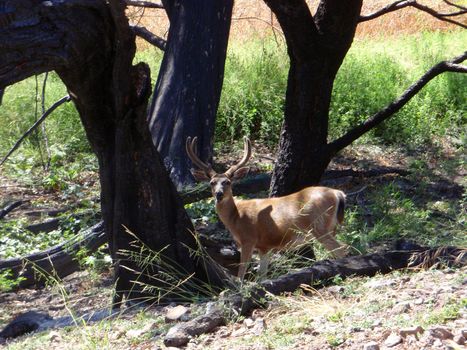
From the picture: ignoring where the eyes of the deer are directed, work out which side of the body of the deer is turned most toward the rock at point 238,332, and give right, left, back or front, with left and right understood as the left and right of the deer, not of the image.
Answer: left

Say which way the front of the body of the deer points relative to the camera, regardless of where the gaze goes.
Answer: to the viewer's left

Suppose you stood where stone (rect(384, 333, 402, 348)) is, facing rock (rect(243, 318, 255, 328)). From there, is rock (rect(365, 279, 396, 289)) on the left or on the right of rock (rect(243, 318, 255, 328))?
right

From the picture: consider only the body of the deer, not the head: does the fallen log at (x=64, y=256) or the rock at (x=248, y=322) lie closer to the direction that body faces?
the fallen log

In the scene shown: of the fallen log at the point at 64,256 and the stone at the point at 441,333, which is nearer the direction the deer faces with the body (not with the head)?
the fallen log

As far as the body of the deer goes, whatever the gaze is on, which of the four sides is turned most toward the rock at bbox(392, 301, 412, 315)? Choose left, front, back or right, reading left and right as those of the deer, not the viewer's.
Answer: left

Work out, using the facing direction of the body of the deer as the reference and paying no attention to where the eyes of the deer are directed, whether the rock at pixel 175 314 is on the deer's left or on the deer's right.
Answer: on the deer's left

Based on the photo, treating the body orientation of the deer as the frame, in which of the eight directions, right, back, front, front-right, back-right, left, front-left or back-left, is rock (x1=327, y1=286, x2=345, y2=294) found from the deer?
left

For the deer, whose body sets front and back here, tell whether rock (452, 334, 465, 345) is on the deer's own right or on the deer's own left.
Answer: on the deer's own left

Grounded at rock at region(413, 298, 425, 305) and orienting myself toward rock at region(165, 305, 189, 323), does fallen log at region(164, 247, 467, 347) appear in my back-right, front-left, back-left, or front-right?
front-right

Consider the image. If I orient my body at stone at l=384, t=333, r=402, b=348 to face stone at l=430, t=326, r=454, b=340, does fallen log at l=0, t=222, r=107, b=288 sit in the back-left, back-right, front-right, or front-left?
back-left

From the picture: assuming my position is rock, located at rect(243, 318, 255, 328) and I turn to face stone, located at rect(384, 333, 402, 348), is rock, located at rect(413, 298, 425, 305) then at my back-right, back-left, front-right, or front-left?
front-left
